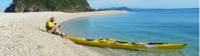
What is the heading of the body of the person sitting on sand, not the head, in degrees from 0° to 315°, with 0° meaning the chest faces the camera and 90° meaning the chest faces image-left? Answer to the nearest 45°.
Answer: approximately 315°
